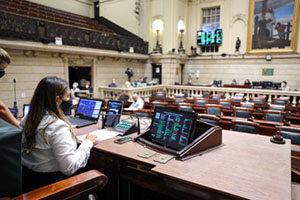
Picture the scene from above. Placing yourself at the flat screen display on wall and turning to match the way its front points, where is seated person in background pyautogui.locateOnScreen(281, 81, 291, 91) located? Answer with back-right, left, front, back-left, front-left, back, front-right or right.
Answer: front-left

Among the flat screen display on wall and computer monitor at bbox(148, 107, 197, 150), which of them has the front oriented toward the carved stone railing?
the flat screen display on wall

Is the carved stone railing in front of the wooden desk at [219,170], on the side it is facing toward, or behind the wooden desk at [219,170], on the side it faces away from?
behind

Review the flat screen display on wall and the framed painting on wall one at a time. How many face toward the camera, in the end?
2

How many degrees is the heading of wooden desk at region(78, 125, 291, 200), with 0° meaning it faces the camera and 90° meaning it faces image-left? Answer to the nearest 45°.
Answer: approximately 45°

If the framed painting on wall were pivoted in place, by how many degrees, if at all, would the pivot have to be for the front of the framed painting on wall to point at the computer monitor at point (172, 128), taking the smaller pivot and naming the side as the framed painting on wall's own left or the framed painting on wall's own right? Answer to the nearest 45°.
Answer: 0° — it already faces it

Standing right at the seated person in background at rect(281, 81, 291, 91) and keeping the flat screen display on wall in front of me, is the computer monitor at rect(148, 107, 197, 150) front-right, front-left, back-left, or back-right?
back-left

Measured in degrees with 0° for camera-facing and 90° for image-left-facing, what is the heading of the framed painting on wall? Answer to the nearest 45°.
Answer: approximately 0°
